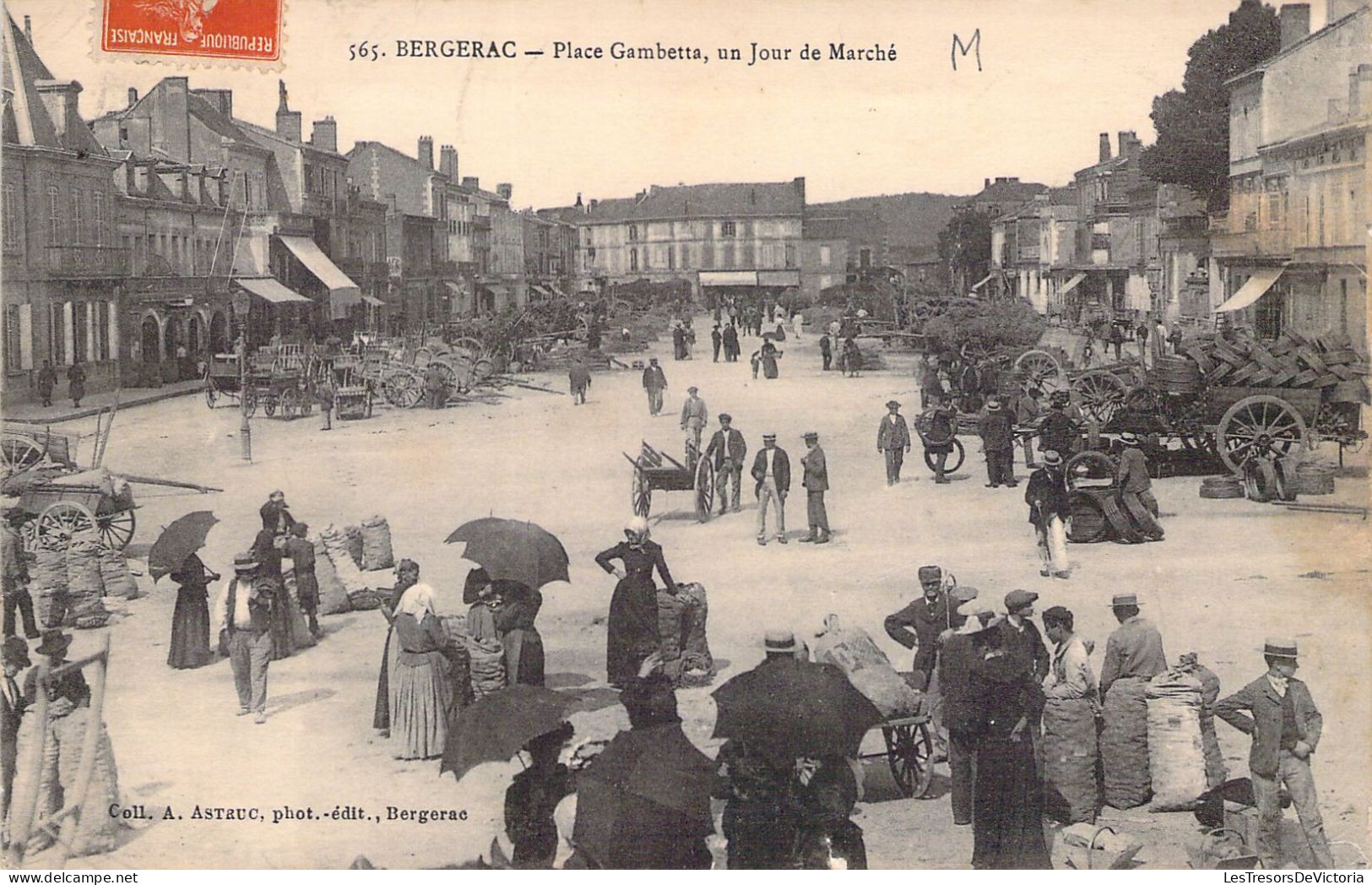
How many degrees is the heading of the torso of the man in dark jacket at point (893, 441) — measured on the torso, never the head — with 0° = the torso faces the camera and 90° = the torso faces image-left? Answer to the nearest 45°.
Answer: approximately 0°

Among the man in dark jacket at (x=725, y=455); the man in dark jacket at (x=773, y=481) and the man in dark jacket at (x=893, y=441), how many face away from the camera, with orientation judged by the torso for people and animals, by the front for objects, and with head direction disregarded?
0

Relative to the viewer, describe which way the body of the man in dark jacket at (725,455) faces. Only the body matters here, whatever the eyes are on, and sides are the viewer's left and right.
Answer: facing the viewer

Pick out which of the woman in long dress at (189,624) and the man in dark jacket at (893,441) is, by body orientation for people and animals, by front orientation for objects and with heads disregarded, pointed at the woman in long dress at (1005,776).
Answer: the man in dark jacket

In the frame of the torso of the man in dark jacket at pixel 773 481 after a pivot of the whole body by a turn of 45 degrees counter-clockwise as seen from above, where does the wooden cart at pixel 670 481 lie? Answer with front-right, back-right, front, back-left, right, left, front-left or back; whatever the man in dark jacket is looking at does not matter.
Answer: back

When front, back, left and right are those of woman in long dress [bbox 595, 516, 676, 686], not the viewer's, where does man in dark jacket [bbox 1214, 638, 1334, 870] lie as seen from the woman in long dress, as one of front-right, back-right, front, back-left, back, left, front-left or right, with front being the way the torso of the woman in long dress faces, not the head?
front-left
